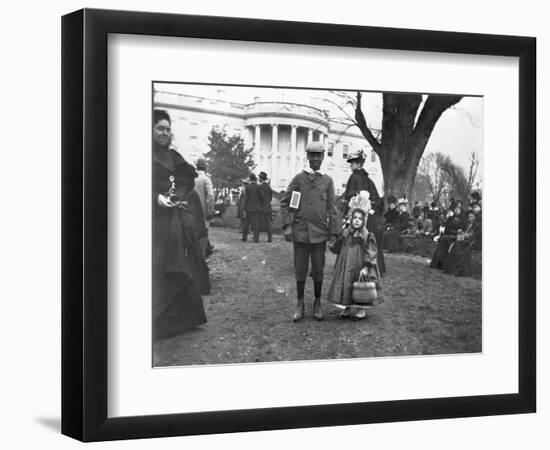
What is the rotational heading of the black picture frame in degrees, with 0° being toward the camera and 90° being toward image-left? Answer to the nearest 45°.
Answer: approximately 315°
